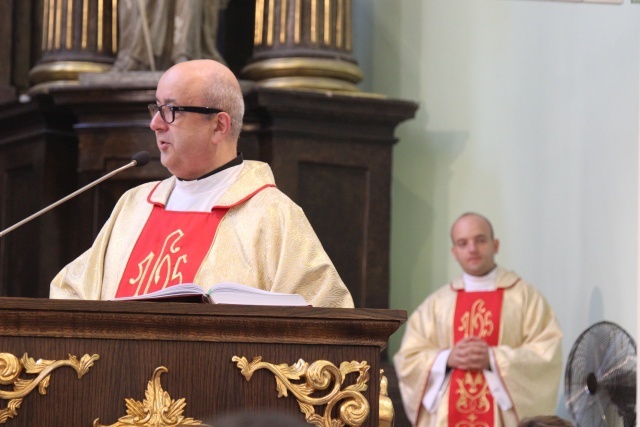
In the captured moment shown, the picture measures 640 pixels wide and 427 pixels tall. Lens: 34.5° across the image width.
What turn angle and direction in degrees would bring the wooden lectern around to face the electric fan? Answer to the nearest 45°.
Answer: approximately 135° to its left

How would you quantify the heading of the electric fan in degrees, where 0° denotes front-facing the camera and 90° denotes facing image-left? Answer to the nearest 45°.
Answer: approximately 45°

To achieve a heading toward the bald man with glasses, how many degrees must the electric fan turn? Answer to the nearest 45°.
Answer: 0° — it already faces them

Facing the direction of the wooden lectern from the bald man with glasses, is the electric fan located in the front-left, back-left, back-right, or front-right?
back-left

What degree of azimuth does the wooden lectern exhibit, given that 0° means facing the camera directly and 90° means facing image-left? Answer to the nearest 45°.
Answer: approximately 0°

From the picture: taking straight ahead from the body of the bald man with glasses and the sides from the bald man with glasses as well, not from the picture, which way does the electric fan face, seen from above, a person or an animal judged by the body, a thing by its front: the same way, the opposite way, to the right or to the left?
the same way

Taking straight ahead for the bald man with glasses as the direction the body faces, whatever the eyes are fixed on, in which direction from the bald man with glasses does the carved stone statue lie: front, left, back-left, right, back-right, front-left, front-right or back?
back-right

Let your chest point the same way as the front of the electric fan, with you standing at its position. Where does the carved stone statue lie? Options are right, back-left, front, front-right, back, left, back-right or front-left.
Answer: front-right

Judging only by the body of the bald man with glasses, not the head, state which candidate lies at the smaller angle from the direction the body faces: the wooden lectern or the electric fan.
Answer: the wooden lectern

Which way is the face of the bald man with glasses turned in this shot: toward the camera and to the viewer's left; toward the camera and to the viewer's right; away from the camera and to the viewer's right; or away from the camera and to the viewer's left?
toward the camera and to the viewer's left

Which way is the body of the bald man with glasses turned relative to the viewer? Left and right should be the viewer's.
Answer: facing the viewer and to the left of the viewer

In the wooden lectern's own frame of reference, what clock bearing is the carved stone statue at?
The carved stone statue is roughly at 6 o'clock from the wooden lectern.

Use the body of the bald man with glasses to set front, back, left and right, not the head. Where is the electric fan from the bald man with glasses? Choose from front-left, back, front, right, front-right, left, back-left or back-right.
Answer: back
